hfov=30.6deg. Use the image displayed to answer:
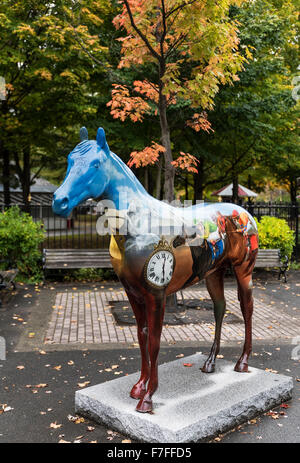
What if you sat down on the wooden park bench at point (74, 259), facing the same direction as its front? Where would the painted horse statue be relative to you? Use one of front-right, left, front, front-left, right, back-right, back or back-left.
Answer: front

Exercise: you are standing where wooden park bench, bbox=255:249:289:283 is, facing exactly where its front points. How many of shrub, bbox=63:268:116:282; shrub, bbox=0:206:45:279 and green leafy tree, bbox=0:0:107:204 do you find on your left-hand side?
0

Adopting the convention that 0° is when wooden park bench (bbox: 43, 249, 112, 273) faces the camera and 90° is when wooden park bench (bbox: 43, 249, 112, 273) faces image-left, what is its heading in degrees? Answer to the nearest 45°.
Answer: approximately 0°

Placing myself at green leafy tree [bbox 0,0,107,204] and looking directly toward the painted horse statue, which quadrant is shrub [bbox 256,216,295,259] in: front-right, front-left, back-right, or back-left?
front-left

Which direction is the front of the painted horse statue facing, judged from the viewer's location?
facing the viewer and to the left of the viewer

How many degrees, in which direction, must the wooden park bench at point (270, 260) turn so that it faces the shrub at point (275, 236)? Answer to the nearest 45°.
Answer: approximately 180°

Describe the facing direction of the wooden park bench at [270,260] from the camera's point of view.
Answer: facing the viewer

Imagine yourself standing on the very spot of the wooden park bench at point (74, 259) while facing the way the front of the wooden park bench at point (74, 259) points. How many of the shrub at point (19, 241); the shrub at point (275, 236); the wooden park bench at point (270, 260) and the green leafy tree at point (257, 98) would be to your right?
1

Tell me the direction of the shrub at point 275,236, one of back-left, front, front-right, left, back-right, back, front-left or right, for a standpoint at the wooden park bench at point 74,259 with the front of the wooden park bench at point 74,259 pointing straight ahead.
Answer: left

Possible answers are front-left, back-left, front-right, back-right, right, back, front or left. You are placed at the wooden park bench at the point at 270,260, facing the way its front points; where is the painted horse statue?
front

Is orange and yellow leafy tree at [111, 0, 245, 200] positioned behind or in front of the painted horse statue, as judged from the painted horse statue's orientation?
behind

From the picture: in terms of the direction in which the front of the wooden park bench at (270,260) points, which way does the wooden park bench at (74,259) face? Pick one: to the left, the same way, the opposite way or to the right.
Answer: the same way

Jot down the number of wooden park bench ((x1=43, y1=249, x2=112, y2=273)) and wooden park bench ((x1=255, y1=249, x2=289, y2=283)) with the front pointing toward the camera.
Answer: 2

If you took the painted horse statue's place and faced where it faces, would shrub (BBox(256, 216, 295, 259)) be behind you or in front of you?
behind
